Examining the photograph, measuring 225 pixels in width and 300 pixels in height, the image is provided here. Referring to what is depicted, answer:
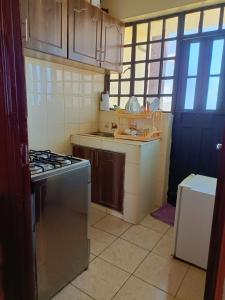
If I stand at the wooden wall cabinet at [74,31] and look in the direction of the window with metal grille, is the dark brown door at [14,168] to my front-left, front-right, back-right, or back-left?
back-right

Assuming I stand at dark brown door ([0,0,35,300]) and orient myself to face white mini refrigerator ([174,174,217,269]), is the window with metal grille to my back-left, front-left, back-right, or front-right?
front-left

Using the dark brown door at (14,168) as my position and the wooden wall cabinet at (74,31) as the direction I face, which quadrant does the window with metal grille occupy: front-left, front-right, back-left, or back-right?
front-right

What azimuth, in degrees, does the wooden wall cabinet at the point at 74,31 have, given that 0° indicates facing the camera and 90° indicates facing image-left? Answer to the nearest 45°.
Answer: approximately 315°

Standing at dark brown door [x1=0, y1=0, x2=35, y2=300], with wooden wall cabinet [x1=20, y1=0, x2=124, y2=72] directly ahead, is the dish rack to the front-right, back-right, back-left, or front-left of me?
front-right

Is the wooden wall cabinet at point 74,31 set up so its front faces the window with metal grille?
no

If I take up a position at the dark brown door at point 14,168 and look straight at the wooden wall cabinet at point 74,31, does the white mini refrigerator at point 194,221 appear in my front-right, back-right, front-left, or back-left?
front-right

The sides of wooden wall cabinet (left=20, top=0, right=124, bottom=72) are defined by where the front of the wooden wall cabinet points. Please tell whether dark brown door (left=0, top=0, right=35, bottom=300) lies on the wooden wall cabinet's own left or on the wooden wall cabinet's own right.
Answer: on the wooden wall cabinet's own right
